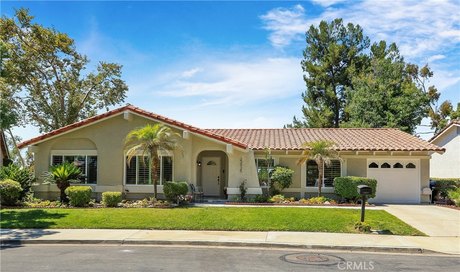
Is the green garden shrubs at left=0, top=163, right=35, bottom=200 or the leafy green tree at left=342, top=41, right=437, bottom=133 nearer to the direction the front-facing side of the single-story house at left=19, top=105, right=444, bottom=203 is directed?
the green garden shrubs

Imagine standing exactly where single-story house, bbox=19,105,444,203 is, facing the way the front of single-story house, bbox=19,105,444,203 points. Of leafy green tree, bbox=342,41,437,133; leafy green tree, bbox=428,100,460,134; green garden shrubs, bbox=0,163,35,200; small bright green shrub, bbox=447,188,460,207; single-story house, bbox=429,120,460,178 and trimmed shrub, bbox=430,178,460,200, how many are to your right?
1

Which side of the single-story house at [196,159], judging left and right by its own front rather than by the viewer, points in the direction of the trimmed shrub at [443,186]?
left

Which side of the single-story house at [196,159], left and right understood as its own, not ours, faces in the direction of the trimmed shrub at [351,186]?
left

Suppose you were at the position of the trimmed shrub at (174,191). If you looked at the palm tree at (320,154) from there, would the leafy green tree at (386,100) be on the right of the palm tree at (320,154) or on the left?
left

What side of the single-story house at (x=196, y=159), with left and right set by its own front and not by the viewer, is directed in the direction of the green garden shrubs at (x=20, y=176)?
right

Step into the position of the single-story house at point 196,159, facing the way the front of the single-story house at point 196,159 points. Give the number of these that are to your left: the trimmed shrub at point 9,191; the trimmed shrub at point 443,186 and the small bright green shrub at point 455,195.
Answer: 2

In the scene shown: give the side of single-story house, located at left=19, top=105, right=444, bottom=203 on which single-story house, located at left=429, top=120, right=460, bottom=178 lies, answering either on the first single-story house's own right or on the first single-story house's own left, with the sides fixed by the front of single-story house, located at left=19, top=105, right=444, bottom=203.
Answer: on the first single-story house's own left

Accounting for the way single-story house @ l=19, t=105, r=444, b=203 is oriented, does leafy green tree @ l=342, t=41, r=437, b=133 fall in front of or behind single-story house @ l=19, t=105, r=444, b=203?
behind

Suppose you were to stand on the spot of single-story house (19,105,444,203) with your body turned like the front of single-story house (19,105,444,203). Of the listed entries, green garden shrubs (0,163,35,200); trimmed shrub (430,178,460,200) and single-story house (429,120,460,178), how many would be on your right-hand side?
1

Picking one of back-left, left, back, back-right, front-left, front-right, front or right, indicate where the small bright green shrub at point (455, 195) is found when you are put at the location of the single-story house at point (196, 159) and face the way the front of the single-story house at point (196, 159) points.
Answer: left

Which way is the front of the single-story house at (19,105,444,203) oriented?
toward the camera

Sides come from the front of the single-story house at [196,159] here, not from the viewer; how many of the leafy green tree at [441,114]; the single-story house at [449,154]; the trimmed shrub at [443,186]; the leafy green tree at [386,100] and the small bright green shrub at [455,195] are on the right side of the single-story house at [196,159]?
0

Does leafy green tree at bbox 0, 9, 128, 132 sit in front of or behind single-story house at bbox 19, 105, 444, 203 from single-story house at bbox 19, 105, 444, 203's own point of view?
behind

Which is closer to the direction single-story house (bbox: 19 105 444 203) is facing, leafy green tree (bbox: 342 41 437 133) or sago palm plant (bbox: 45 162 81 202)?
the sago palm plant

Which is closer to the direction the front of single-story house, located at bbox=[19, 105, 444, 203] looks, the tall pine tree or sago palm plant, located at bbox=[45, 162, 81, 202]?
the sago palm plant

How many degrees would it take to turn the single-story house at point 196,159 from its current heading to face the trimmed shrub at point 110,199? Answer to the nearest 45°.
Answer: approximately 45° to its right
